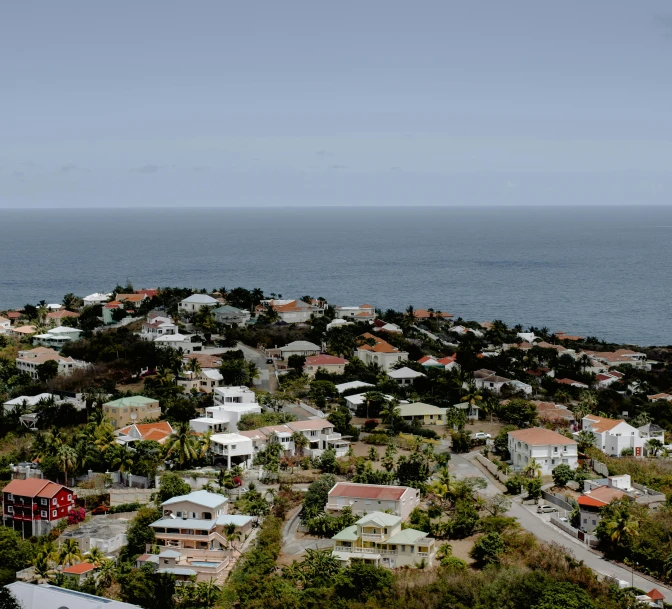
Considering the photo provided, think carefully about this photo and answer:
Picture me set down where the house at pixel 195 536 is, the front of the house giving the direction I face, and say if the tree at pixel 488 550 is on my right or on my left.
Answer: on my left

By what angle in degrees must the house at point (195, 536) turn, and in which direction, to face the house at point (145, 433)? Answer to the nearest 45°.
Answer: approximately 180°

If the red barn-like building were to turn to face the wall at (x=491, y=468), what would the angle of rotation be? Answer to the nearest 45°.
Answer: approximately 135° to its left

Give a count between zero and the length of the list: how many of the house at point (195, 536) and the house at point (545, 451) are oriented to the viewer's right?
0

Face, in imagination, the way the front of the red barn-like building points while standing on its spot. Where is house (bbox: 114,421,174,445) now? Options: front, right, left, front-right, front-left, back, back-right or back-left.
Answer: back

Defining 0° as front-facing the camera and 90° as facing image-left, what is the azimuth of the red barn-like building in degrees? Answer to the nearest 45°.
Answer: approximately 45°

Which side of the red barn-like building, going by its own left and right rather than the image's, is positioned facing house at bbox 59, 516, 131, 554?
left

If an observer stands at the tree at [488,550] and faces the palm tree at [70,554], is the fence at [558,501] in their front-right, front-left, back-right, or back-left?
back-right

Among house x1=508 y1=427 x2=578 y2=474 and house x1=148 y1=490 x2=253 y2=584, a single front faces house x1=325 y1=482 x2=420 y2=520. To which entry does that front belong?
house x1=508 y1=427 x2=578 y2=474

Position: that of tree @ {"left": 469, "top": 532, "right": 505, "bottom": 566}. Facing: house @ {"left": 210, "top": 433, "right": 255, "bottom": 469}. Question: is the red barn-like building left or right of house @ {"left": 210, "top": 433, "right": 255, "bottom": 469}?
left

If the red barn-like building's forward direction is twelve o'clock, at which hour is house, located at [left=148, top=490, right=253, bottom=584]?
The house is roughly at 9 o'clock from the red barn-like building.
